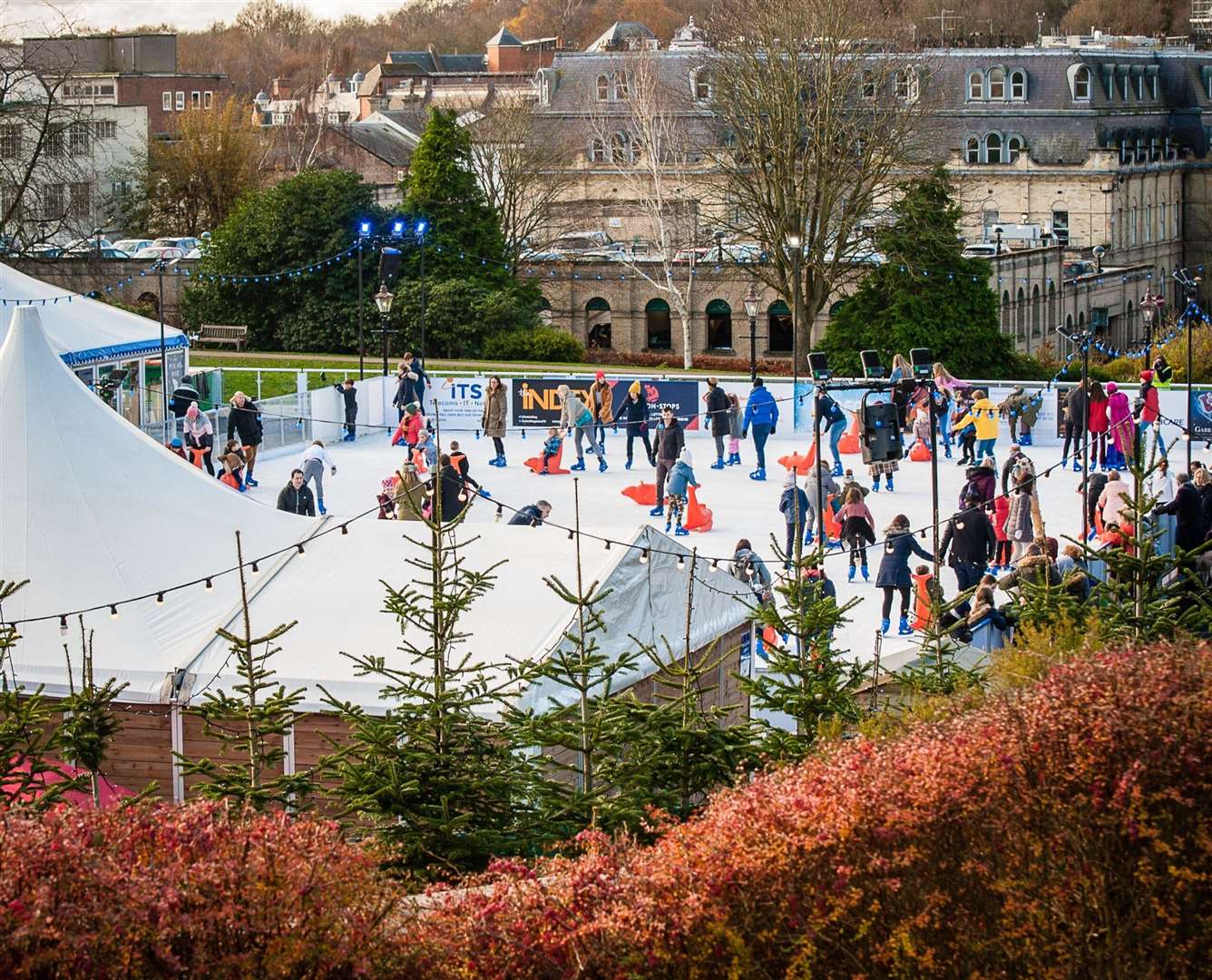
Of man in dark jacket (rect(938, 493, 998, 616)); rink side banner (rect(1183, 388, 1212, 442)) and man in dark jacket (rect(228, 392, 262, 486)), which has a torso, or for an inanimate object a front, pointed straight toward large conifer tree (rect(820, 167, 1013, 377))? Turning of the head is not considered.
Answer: man in dark jacket (rect(938, 493, 998, 616))

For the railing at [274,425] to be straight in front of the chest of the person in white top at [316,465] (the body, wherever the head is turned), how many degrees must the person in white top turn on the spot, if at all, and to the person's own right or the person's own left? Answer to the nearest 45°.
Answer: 0° — they already face it

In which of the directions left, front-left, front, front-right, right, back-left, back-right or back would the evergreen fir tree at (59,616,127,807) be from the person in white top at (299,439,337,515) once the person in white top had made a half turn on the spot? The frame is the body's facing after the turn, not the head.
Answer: front

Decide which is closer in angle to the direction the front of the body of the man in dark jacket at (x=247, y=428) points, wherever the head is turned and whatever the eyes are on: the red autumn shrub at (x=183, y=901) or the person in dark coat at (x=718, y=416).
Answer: the red autumn shrub

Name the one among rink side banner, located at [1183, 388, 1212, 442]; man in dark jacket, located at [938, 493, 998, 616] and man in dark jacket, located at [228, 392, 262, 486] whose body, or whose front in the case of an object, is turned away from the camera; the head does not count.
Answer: man in dark jacket, located at [938, 493, 998, 616]

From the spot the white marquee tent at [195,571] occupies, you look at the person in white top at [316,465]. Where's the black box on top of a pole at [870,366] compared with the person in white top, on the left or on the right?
right

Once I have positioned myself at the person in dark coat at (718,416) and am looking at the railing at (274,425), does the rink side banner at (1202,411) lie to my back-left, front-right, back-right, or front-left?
back-right

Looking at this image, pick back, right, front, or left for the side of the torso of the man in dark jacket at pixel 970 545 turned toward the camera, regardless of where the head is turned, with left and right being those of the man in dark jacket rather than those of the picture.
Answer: back

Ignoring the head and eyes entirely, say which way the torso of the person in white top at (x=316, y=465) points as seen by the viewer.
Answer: away from the camera

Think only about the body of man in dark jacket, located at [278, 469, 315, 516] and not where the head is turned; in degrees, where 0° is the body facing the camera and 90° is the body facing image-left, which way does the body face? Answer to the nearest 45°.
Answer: approximately 0°

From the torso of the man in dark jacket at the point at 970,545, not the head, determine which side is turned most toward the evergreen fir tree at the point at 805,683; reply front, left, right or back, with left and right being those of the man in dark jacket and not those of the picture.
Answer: back
